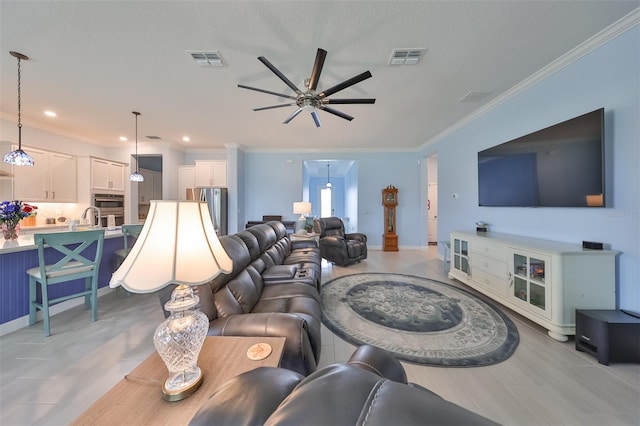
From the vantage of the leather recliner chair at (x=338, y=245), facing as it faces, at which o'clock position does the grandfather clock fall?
The grandfather clock is roughly at 9 o'clock from the leather recliner chair.

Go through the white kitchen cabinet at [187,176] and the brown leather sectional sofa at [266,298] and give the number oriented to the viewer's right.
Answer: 1

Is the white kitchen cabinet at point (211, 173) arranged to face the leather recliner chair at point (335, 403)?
yes

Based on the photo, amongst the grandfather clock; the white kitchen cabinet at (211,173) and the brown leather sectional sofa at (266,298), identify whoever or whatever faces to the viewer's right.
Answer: the brown leather sectional sofa

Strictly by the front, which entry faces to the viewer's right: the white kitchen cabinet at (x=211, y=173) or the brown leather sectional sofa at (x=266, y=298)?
the brown leather sectional sofa

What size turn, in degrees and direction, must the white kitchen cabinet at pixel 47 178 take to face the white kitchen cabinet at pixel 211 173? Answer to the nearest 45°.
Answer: approximately 45° to its left

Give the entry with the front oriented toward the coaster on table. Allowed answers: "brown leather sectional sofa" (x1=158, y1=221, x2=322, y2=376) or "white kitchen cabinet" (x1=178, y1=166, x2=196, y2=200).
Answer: the white kitchen cabinet

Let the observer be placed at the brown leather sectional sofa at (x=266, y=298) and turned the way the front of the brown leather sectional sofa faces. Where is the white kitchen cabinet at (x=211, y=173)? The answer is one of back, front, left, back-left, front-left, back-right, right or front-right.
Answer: left

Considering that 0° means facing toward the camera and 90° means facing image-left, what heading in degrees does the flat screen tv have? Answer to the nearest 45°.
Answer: approximately 45°

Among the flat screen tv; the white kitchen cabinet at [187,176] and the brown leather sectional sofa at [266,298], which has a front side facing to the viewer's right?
the brown leather sectional sofa

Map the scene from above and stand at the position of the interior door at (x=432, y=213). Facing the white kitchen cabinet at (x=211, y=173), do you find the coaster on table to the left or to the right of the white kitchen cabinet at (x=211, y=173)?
left

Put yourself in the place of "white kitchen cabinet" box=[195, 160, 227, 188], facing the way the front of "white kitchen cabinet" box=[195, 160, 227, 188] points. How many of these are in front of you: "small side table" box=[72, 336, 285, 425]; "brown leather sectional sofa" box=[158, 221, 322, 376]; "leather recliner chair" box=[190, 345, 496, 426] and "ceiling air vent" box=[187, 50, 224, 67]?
4
